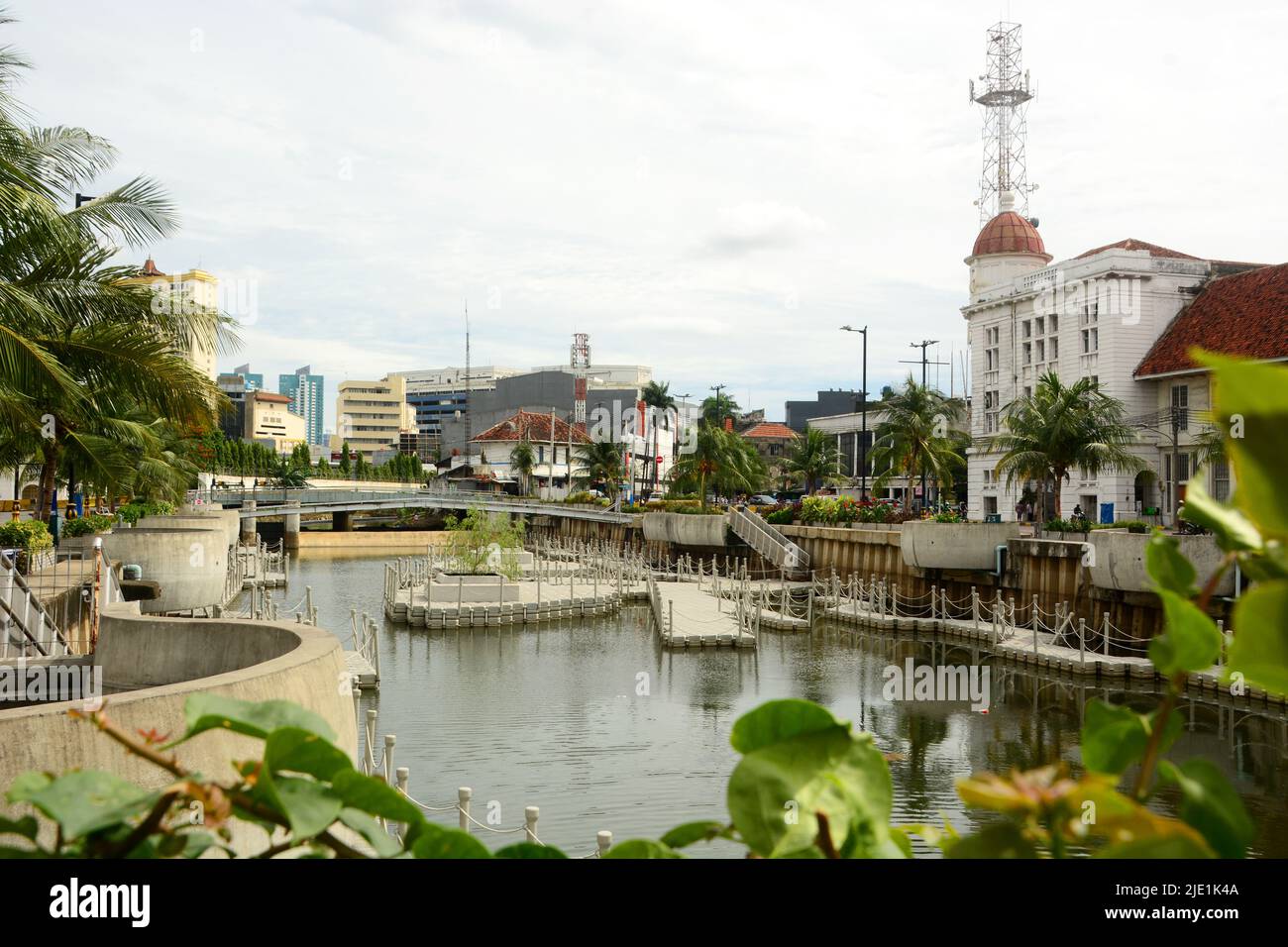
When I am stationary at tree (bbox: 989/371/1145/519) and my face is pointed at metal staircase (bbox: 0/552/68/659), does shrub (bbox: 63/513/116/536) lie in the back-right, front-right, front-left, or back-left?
front-right

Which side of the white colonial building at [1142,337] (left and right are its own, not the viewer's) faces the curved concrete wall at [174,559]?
front

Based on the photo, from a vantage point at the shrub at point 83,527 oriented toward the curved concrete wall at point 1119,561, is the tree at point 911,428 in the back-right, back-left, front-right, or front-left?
front-left

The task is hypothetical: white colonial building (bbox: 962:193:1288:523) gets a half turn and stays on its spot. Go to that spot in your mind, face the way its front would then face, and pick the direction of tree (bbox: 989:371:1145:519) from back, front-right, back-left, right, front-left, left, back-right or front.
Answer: back-right

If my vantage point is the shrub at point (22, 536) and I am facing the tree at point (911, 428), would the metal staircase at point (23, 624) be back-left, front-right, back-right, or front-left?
back-right

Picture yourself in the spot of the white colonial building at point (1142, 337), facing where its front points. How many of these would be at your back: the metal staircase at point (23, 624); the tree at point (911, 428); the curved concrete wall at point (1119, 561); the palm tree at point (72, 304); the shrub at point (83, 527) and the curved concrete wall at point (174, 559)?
0

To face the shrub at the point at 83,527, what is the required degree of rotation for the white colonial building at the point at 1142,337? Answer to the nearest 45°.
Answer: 0° — it already faces it

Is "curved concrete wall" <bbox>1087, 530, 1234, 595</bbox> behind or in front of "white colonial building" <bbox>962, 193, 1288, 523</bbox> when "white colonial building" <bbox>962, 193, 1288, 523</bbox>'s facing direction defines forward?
in front

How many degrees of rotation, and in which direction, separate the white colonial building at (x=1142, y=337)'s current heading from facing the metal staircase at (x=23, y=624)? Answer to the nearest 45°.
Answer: approximately 45° to its left

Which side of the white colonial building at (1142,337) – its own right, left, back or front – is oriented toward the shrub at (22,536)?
front

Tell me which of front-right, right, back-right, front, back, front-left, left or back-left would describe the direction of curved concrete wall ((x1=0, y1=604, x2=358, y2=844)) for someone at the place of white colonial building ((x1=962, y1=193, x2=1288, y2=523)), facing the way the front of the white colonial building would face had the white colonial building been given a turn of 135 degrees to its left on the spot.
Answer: right

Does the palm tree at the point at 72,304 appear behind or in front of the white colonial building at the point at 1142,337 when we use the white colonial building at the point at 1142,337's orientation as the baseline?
in front
